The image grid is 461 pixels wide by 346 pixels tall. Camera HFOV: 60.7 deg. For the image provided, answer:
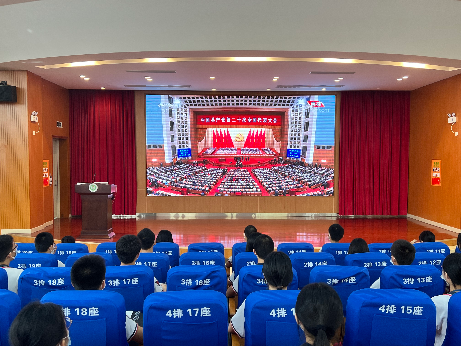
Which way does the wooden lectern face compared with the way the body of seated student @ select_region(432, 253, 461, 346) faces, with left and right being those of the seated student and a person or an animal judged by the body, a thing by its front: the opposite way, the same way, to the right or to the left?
the opposite way

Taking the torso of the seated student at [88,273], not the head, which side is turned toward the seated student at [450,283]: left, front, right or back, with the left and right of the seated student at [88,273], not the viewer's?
right

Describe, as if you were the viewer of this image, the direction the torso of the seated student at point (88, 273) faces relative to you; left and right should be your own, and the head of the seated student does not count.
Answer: facing away from the viewer

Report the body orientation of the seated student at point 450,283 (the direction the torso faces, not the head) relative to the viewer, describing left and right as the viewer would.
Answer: facing away from the viewer and to the left of the viewer

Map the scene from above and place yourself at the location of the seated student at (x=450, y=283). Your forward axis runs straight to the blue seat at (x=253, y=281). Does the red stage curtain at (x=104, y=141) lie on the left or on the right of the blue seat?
right

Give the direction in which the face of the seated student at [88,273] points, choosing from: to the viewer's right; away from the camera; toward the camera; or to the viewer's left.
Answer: away from the camera

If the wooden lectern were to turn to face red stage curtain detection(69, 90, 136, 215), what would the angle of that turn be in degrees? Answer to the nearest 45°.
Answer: approximately 180°

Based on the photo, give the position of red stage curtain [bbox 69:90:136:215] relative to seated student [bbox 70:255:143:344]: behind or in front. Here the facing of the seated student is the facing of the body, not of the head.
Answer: in front

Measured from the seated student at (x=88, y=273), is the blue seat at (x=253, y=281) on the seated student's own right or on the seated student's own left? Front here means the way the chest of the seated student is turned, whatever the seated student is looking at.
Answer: on the seated student's own right

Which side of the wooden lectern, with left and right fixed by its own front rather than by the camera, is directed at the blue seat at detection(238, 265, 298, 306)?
front

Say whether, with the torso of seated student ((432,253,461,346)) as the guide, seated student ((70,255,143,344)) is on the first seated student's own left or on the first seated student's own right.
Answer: on the first seated student's own left

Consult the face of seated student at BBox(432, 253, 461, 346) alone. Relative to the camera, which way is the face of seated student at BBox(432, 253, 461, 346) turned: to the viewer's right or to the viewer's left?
to the viewer's left

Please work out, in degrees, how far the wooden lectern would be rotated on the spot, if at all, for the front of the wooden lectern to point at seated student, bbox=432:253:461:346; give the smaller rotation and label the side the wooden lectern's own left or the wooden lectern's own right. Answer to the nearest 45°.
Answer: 0° — it already faces them
